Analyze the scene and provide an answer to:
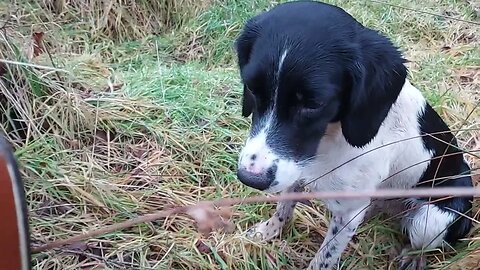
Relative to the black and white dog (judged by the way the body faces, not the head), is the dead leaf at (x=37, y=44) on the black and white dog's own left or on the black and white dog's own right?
on the black and white dog's own right

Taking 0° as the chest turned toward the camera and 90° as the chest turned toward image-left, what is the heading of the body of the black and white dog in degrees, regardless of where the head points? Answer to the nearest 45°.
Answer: approximately 45°
